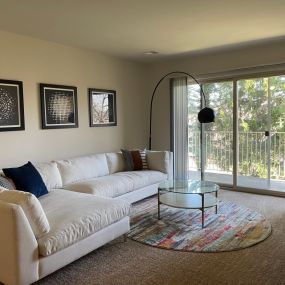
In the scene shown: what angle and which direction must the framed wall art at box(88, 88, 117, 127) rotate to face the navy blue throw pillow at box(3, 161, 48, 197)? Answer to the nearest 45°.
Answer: approximately 90° to its right

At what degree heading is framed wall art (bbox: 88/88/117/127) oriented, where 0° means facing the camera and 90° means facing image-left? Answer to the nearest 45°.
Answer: approximately 315°

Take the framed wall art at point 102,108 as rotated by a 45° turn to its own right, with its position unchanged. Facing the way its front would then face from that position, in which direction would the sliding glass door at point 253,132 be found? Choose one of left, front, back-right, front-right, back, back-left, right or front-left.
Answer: left

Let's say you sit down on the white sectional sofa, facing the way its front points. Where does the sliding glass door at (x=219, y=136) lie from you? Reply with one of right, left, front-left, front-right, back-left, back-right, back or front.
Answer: left

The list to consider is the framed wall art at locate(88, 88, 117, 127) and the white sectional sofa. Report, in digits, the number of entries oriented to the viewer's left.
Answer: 0

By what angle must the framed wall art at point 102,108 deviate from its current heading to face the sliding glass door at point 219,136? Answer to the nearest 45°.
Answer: approximately 45° to its left

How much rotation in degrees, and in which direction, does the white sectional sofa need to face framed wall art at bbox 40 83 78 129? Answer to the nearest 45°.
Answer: approximately 135° to its left

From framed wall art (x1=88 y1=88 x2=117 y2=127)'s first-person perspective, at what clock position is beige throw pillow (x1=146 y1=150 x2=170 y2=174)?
The beige throw pillow is roughly at 11 o'clock from the framed wall art.

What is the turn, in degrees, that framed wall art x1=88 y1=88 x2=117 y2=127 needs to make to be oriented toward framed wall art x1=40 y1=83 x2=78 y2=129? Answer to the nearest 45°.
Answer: approximately 90° to its right

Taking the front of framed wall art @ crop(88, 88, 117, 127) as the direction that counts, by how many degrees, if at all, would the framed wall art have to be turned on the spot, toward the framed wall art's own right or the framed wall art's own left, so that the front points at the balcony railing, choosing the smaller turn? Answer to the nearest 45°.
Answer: approximately 45° to the framed wall art's own left

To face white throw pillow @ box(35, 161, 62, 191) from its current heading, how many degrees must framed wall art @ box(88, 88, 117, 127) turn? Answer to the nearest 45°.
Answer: approximately 90° to its right
